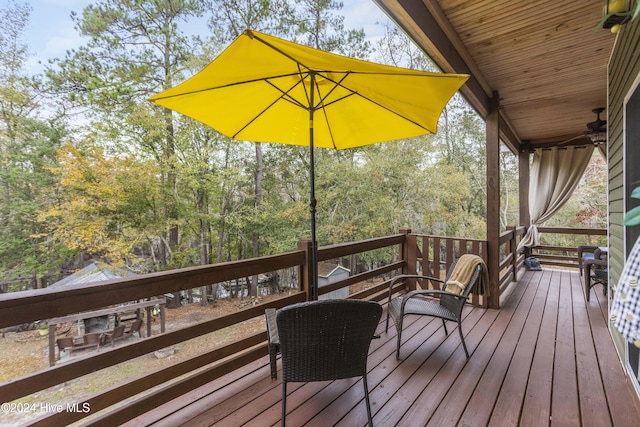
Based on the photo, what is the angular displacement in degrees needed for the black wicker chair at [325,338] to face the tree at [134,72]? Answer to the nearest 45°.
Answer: approximately 45° to its left

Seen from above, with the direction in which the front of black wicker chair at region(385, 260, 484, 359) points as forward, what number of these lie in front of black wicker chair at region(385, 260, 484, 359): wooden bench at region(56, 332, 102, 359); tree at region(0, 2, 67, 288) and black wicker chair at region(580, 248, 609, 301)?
2

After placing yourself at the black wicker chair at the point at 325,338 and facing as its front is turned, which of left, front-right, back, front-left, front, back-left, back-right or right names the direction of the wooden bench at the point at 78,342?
front-left

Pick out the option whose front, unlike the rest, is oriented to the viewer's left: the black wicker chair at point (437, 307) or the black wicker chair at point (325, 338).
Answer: the black wicker chair at point (437, 307)

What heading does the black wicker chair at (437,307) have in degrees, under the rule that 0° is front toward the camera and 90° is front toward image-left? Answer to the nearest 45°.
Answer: approximately 90°

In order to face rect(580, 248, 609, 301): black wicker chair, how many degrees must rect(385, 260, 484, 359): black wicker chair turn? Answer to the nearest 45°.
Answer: approximately 135° to its right

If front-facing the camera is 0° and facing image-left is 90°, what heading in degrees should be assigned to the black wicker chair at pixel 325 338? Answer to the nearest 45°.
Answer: approximately 180°

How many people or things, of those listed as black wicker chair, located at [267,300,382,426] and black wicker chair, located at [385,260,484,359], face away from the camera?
1

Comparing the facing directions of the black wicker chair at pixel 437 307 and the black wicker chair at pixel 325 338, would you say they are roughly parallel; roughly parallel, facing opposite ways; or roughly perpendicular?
roughly perpendicular

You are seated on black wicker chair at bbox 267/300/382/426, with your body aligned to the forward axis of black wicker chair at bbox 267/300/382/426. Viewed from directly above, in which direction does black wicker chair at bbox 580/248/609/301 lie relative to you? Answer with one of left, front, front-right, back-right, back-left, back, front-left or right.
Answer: front-right

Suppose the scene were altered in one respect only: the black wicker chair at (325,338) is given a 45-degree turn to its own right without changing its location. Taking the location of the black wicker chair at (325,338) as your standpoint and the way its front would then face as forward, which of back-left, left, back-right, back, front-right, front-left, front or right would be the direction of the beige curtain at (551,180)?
front

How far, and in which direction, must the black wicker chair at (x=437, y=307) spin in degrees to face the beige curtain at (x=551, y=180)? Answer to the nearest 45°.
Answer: approximately 135° to its right
